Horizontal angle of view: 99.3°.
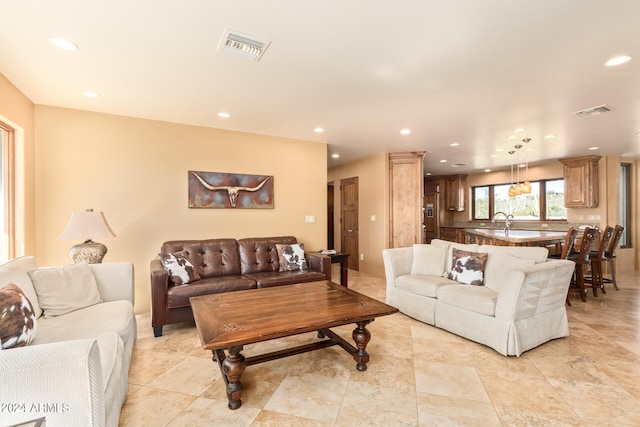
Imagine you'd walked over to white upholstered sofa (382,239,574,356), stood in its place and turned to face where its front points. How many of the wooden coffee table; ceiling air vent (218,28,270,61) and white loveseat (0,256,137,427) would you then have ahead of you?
3

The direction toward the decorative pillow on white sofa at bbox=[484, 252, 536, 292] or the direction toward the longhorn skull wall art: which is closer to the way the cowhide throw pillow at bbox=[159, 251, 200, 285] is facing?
the decorative pillow on white sofa

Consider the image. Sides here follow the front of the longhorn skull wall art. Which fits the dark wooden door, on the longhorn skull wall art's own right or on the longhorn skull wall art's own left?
on the longhorn skull wall art's own left

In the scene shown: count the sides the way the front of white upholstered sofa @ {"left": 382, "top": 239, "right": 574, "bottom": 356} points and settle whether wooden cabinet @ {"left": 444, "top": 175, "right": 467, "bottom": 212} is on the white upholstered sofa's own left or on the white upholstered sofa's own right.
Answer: on the white upholstered sofa's own right

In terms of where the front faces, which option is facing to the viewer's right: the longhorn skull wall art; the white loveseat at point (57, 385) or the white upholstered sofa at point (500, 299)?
the white loveseat

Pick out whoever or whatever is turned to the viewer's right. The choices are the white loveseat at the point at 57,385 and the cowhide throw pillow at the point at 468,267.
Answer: the white loveseat

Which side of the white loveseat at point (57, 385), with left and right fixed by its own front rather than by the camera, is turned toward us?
right

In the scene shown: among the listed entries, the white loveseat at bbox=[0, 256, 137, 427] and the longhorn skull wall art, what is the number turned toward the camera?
1

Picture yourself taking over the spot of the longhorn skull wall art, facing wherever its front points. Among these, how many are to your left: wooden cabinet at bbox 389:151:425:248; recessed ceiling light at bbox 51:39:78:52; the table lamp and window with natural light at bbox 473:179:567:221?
2
